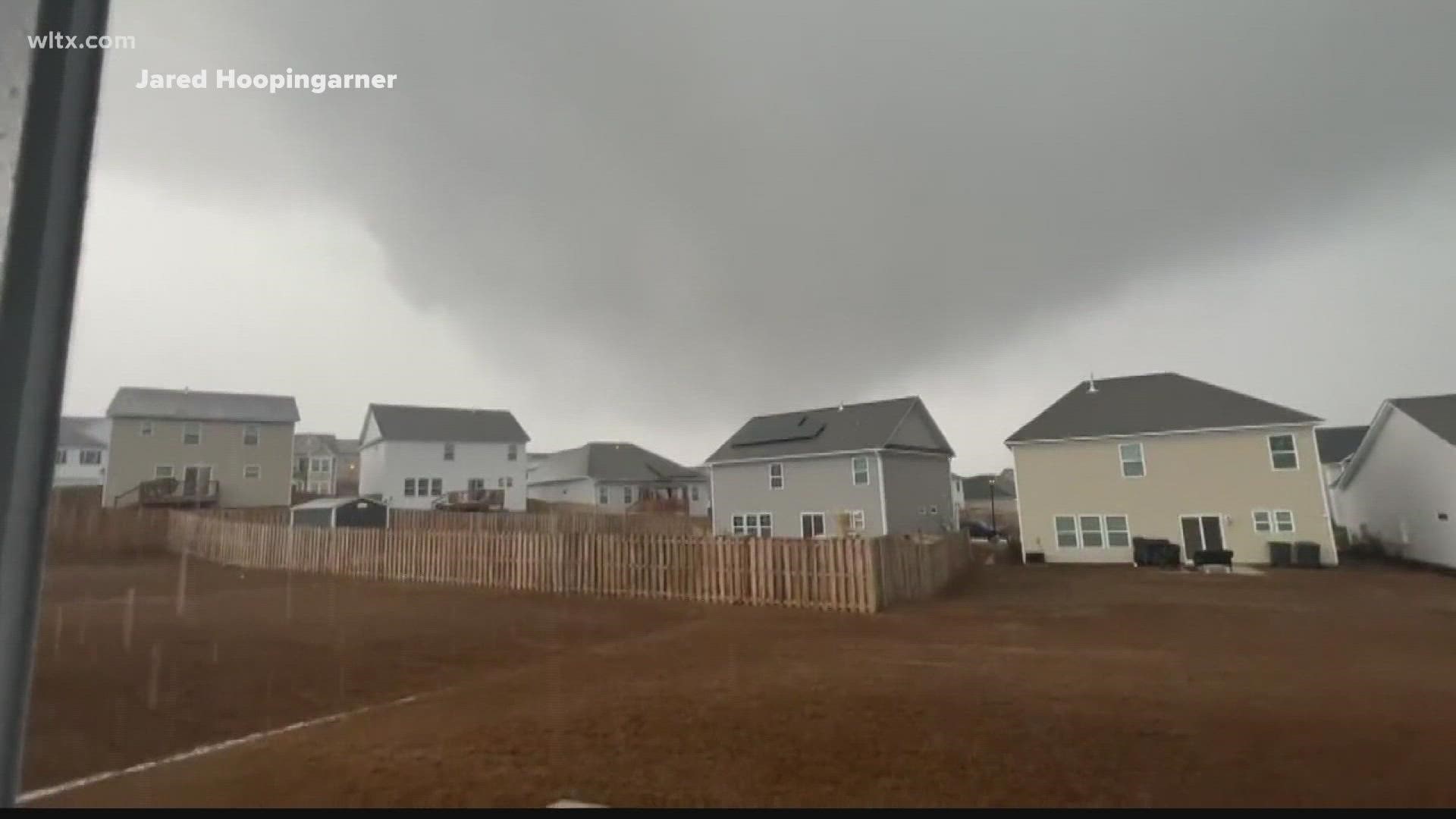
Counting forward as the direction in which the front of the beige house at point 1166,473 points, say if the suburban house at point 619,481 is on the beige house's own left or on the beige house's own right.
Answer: on the beige house's own left

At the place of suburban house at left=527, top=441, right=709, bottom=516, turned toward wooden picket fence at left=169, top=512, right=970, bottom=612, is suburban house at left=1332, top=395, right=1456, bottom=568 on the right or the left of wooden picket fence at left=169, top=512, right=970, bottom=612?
left

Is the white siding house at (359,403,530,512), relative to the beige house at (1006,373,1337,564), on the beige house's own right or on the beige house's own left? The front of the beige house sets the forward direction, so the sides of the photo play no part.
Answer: on the beige house's own left

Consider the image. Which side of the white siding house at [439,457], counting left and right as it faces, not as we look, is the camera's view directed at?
back

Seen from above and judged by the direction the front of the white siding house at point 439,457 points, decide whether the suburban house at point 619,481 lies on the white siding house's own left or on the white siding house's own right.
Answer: on the white siding house's own right

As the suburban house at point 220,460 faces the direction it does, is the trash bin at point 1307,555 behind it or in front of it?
behind

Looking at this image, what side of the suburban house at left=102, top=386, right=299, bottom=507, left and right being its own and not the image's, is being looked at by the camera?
back

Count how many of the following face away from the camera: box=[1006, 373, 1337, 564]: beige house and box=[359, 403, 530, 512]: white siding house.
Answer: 2

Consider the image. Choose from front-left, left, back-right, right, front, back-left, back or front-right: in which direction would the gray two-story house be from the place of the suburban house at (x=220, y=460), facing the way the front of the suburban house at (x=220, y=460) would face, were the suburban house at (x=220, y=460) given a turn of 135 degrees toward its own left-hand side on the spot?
left

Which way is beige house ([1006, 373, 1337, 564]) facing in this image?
away from the camera

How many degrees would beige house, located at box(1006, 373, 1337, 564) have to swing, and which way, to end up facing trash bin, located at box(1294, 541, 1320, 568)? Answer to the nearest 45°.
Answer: approximately 90° to its right
